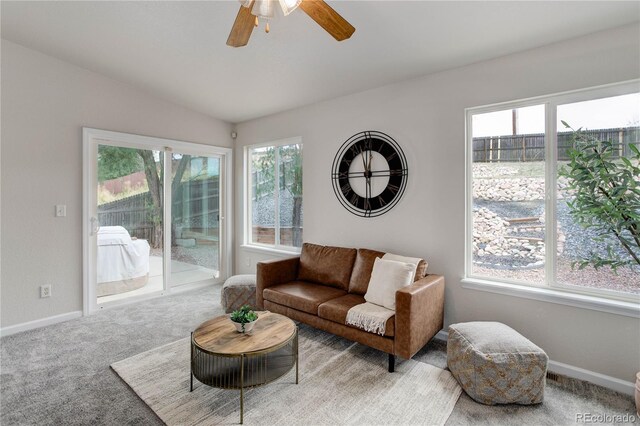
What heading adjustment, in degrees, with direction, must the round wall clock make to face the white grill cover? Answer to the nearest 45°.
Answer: approximately 45° to its right

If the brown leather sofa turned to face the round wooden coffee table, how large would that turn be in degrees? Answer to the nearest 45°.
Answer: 0° — it already faces it

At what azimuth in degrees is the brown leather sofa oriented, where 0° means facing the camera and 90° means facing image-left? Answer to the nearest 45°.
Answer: approximately 45°

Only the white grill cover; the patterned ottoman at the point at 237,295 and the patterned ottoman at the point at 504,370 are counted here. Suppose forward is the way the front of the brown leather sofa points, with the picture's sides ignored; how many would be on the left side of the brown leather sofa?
1

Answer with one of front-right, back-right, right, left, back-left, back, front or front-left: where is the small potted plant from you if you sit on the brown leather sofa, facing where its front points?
front

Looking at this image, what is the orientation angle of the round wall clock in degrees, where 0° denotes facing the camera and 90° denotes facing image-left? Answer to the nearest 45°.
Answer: approximately 45°

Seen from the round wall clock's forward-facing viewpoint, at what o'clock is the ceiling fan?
The ceiling fan is roughly at 11 o'clock from the round wall clock.

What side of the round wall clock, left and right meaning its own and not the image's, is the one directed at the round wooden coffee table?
front

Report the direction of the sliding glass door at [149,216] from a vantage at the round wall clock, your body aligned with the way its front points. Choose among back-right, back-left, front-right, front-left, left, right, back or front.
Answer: front-right

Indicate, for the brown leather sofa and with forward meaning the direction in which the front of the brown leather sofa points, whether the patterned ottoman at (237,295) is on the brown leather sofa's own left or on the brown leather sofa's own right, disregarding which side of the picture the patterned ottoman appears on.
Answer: on the brown leather sofa's own right

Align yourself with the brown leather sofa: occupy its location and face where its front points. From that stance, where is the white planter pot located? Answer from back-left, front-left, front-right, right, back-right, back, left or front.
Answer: front

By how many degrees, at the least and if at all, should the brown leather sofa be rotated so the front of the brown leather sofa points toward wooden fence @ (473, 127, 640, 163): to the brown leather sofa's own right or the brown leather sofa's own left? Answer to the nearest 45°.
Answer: approximately 135° to the brown leather sofa's own left
